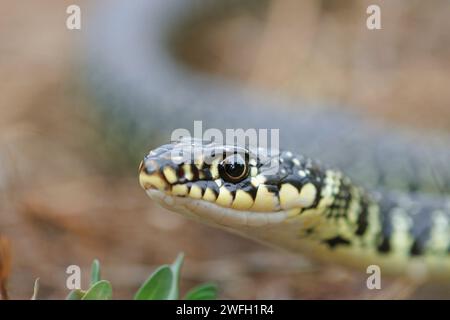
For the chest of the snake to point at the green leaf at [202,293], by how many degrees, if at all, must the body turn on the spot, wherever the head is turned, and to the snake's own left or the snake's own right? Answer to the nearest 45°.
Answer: approximately 90° to the snake's own left

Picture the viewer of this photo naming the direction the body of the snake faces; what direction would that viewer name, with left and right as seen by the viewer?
facing to the left of the viewer

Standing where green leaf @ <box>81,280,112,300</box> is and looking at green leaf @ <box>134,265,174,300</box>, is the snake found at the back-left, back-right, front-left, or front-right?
front-left

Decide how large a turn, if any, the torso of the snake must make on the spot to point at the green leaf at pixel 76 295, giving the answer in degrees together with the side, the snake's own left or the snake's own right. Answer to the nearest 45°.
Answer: approximately 90° to the snake's own left

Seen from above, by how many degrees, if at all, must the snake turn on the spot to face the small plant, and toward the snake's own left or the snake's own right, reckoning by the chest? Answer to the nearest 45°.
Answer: approximately 90° to the snake's own left

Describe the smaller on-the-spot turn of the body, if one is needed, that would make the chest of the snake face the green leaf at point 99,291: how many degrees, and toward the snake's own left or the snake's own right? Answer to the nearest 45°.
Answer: approximately 90° to the snake's own left
